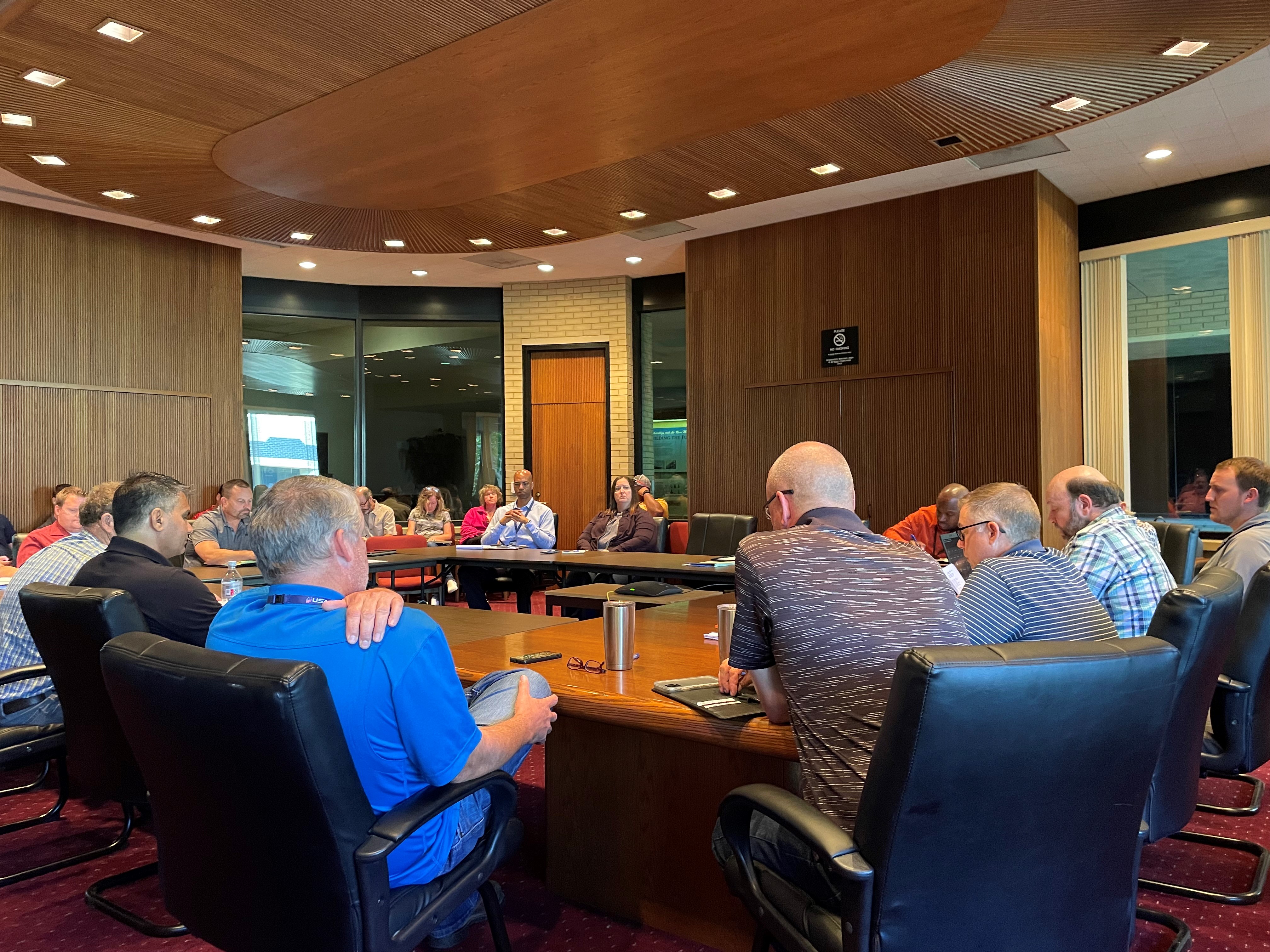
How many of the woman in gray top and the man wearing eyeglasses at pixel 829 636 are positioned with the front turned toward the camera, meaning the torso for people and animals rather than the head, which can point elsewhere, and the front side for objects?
1

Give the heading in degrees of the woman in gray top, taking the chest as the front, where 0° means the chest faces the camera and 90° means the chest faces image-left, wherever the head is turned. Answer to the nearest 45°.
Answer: approximately 0°

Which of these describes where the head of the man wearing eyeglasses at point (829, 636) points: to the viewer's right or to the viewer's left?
to the viewer's left

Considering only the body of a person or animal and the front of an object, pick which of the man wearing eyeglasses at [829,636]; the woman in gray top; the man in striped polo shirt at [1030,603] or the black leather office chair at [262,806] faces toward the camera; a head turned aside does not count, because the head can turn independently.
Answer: the woman in gray top

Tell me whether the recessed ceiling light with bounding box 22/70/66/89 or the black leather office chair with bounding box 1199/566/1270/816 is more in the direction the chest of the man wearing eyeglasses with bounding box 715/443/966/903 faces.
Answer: the recessed ceiling light

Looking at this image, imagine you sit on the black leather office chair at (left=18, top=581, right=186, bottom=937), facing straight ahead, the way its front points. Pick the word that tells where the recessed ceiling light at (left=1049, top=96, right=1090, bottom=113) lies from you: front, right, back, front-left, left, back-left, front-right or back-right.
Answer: front-right

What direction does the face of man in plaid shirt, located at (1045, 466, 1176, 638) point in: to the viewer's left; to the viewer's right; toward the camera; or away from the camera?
to the viewer's left

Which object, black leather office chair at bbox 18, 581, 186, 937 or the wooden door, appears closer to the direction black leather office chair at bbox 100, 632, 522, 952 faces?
the wooden door

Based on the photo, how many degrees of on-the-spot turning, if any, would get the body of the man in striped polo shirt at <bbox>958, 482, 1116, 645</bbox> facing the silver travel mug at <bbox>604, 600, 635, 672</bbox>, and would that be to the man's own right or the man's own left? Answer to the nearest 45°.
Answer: approximately 45° to the man's own left

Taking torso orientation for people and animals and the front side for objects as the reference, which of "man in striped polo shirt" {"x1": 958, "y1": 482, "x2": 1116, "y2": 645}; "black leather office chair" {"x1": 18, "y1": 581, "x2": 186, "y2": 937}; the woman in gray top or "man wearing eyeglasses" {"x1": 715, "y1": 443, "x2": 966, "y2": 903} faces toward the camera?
the woman in gray top

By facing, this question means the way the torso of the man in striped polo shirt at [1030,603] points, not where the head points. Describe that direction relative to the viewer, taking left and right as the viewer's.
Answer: facing away from the viewer and to the left of the viewer

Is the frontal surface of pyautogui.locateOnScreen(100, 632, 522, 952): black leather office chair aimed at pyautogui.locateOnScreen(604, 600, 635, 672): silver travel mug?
yes

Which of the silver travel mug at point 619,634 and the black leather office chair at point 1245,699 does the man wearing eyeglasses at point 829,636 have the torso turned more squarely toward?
the silver travel mug

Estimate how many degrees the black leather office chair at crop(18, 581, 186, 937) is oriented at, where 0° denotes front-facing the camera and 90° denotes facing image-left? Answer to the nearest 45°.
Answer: approximately 225°
